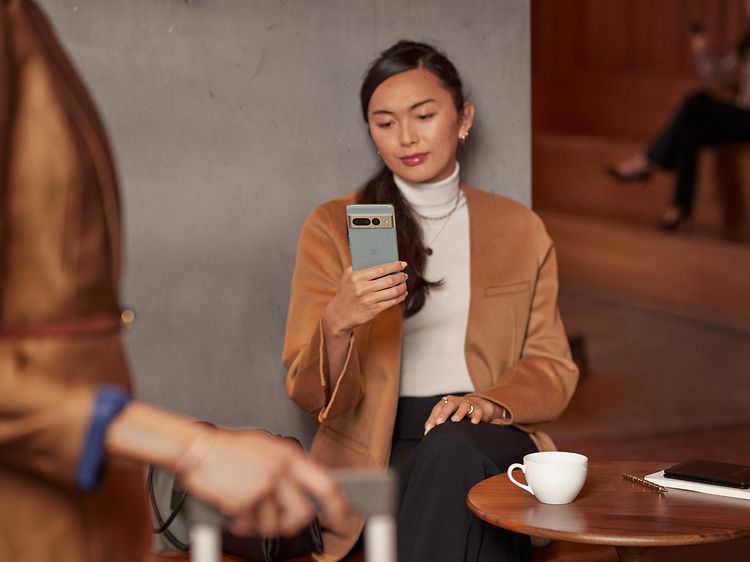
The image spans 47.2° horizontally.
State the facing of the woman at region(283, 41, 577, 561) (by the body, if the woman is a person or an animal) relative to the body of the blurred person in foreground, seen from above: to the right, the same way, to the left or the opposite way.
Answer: to the right

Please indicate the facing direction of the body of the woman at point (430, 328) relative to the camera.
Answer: toward the camera

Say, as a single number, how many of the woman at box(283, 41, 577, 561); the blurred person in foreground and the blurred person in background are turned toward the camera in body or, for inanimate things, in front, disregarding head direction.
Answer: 1

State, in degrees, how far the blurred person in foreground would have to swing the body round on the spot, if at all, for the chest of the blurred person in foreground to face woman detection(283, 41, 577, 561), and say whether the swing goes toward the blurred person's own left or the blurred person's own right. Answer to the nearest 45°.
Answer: approximately 45° to the blurred person's own left

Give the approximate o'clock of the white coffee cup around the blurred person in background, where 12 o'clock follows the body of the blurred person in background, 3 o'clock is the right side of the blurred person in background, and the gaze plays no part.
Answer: The white coffee cup is roughly at 9 o'clock from the blurred person in background.

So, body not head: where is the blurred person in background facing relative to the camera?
to the viewer's left

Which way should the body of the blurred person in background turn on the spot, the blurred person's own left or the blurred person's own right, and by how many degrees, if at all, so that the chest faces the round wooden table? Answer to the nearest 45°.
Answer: approximately 90° to the blurred person's own left

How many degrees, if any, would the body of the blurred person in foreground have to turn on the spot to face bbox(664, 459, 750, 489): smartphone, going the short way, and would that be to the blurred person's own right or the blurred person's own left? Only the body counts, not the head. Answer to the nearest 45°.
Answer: approximately 45° to the blurred person's own left

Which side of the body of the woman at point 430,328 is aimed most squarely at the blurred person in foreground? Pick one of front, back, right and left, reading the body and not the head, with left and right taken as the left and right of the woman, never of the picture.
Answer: front

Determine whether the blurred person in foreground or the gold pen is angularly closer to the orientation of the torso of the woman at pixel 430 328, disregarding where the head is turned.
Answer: the blurred person in foreground

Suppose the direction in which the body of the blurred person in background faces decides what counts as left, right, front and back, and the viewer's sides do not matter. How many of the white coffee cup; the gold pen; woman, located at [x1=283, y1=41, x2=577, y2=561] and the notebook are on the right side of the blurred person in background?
0

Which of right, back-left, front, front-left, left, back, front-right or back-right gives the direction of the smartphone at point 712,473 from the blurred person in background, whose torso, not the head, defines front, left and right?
left

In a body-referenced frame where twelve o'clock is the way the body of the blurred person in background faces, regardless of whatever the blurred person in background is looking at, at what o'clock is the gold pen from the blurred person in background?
The gold pen is roughly at 9 o'clock from the blurred person in background.

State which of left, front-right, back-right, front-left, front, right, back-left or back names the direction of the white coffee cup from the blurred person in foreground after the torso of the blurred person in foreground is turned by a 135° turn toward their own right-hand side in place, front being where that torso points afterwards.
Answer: back

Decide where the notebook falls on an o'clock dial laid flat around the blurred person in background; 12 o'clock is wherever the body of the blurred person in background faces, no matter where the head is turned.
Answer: The notebook is roughly at 9 o'clock from the blurred person in background.

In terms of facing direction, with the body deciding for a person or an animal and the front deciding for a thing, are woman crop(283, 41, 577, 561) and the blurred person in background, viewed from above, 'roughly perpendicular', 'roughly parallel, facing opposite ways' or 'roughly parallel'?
roughly perpendicular

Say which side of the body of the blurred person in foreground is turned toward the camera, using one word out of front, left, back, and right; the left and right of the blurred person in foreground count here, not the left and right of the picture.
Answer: right
